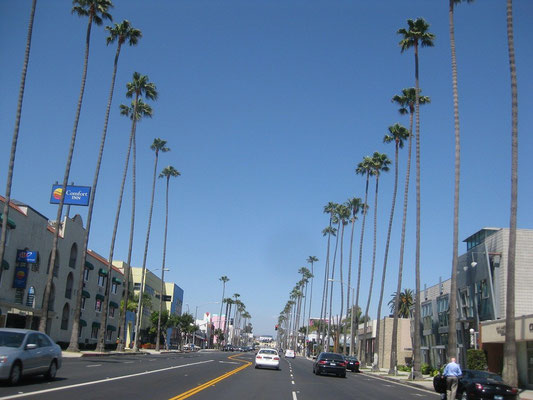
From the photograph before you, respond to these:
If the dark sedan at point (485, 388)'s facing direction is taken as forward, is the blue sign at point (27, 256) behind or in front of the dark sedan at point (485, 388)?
in front

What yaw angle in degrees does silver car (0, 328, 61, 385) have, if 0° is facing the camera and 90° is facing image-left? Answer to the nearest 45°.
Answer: approximately 45°

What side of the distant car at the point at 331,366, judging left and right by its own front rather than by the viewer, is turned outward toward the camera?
back

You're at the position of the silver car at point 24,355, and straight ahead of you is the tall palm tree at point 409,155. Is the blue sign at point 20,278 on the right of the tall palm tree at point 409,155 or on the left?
left

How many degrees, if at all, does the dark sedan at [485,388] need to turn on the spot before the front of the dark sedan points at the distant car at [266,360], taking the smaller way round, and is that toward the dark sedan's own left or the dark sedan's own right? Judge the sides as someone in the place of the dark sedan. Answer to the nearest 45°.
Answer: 0° — it already faces it

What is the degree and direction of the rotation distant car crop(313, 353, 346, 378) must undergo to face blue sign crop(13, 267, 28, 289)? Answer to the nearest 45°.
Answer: approximately 90° to its left

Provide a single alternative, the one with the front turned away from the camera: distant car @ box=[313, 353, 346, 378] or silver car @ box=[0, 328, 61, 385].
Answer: the distant car

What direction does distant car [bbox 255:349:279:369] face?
away from the camera

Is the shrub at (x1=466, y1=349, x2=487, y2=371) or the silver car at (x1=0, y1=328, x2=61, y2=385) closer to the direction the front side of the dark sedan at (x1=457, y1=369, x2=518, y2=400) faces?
the shrub

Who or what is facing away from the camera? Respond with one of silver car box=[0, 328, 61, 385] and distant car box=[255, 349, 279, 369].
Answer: the distant car

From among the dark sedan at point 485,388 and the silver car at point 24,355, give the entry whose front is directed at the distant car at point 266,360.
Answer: the dark sedan

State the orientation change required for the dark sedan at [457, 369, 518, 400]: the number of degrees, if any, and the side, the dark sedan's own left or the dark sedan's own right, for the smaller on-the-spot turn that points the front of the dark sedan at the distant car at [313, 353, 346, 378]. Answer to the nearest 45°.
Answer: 0° — it already faces it

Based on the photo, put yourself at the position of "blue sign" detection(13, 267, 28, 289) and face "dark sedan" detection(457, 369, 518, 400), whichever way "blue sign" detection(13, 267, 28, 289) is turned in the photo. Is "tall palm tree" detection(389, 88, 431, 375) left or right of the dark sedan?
left

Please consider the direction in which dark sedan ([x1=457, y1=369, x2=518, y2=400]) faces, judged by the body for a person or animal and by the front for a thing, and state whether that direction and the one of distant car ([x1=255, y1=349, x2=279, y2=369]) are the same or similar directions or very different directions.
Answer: same or similar directions
